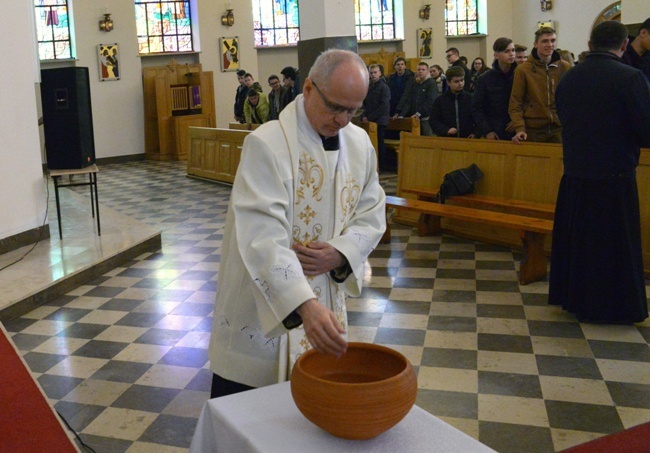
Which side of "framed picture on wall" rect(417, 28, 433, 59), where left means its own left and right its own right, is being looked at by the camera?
front

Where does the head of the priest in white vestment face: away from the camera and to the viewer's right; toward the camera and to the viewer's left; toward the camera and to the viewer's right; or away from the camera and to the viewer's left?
toward the camera and to the viewer's right

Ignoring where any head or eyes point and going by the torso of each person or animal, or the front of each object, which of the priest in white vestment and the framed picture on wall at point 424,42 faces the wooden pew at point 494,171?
the framed picture on wall

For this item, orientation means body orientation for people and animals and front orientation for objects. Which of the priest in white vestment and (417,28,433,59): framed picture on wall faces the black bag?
the framed picture on wall

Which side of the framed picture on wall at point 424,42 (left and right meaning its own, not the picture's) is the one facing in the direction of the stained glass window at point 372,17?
right

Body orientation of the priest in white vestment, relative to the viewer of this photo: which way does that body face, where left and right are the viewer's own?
facing the viewer and to the right of the viewer

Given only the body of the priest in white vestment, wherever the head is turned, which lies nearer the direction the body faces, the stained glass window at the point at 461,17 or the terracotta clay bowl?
the terracotta clay bowl

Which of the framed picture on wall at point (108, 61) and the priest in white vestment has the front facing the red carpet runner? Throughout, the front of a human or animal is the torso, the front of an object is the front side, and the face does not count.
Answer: the framed picture on wall

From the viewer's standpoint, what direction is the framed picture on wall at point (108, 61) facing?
toward the camera

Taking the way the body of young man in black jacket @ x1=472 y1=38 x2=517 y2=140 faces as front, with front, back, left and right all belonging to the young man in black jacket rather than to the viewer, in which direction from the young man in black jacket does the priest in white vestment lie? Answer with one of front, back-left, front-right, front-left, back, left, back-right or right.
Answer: front-right

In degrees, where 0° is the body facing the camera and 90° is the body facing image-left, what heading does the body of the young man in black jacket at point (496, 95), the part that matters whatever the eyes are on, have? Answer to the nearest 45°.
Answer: approximately 315°

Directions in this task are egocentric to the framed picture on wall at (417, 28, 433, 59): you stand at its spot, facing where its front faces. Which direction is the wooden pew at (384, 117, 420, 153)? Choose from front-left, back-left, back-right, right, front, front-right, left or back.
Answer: front

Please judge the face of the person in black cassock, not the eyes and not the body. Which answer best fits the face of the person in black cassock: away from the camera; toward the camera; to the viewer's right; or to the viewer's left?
away from the camera

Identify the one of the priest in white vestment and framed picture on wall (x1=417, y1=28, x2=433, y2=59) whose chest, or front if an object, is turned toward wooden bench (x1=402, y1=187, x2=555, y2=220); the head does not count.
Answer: the framed picture on wall
